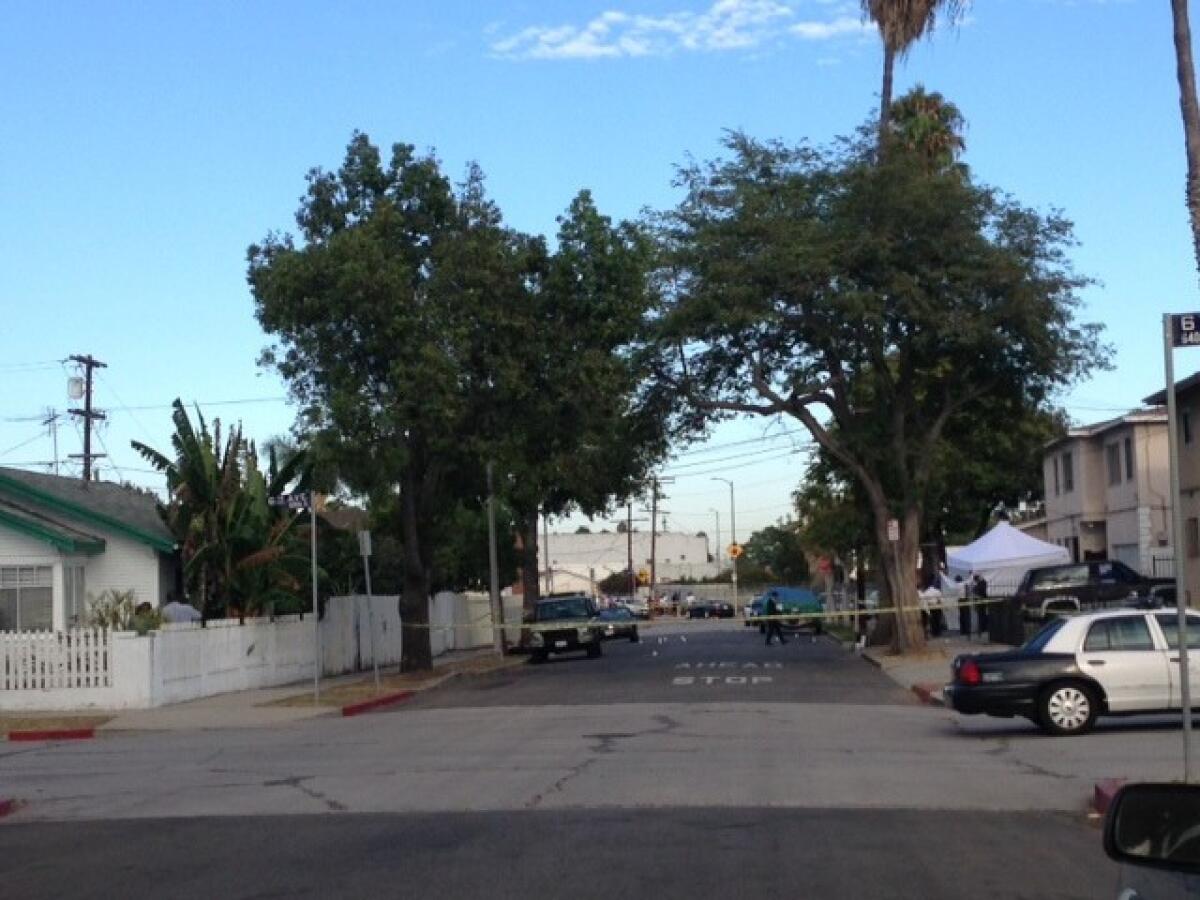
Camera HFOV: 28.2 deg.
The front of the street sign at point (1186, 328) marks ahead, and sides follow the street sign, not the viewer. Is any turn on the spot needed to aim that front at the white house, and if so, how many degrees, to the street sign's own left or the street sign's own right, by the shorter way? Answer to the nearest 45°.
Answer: approximately 135° to the street sign's own right

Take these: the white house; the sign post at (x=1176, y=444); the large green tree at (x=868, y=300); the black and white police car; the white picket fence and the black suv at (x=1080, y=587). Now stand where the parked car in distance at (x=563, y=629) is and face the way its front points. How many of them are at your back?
0

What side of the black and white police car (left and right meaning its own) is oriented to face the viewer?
right

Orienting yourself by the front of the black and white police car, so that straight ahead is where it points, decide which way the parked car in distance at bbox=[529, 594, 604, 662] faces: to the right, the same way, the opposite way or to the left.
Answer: to the right

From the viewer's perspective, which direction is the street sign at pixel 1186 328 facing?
toward the camera

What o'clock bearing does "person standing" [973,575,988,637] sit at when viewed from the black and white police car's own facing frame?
The person standing is roughly at 9 o'clock from the black and white police car.

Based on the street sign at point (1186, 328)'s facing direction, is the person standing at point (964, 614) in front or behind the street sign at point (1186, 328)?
behind

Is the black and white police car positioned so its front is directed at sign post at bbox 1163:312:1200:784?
no

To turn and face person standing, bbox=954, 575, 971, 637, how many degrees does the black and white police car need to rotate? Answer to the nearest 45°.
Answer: approximately 90° to its left

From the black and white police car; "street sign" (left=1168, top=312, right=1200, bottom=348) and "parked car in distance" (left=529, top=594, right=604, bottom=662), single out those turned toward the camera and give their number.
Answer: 2

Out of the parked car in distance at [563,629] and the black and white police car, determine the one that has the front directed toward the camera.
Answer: the parked car in distance

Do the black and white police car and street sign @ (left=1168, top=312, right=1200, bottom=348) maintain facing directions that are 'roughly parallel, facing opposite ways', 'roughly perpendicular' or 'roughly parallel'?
roughly perpendicular

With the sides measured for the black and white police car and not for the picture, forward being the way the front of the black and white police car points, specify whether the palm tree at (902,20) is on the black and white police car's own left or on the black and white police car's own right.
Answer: on the black and white police car's own left

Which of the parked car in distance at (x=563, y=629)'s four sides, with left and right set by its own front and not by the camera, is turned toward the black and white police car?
front

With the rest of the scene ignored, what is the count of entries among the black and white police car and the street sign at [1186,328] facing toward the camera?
1

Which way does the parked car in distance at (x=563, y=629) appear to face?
toward the camera

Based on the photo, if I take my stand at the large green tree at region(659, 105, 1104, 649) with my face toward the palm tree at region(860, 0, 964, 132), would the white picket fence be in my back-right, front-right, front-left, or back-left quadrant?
back-left

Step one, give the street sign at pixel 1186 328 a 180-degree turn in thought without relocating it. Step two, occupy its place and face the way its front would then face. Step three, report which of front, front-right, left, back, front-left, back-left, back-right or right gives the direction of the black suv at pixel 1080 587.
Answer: front

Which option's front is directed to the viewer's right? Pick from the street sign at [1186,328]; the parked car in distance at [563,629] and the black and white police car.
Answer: the black and white police car
